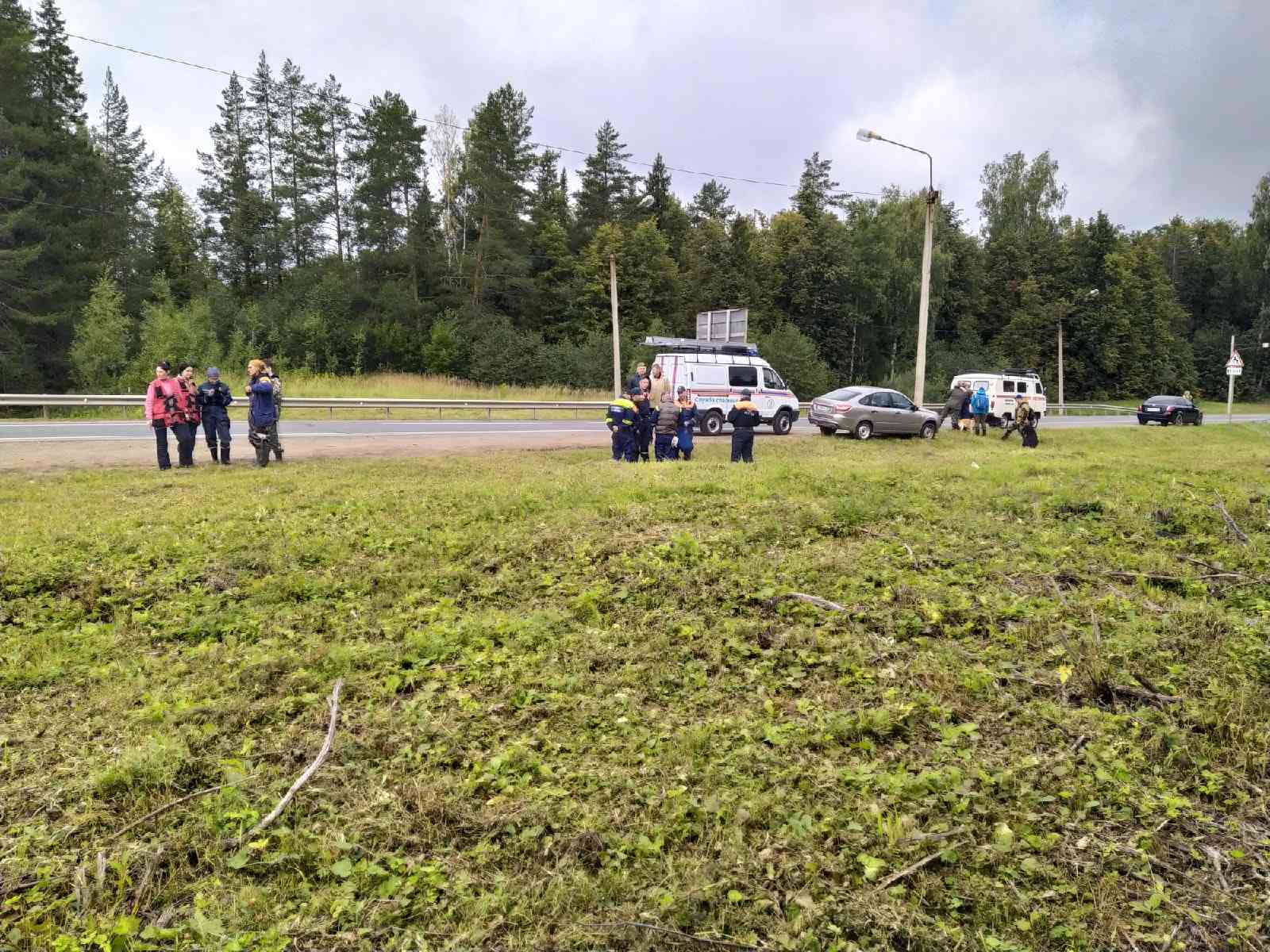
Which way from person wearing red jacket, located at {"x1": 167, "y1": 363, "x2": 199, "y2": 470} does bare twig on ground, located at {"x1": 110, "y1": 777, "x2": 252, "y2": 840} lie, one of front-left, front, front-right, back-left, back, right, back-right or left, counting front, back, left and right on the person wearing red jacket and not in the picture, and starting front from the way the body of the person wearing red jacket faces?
front-right

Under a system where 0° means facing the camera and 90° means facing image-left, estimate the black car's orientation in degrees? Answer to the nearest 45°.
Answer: approximately 225°

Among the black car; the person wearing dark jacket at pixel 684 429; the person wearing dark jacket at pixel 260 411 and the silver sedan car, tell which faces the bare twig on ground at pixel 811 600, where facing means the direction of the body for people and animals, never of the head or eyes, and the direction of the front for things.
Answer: the person wearing dark jacket at pixel 684 429

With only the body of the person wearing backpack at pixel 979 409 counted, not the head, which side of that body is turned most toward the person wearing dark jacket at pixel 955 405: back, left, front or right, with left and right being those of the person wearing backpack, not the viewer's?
left

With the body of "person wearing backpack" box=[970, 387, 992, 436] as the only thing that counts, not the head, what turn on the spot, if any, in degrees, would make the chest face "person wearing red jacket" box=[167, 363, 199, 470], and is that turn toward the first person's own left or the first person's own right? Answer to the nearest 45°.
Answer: approximately 135° to the first person's own left

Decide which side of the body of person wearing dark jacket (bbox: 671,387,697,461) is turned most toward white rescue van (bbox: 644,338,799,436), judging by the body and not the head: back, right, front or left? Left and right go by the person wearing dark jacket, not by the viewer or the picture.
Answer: back

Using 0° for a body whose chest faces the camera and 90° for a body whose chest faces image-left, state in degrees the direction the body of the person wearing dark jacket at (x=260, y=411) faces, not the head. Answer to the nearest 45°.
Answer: approximately 90°

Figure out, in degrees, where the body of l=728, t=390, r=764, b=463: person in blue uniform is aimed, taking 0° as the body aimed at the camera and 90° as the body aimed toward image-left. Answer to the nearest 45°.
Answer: approximately 180°

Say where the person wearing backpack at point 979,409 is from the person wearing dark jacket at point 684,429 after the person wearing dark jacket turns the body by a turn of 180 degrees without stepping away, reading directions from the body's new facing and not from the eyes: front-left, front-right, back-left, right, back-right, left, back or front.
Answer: front-right
